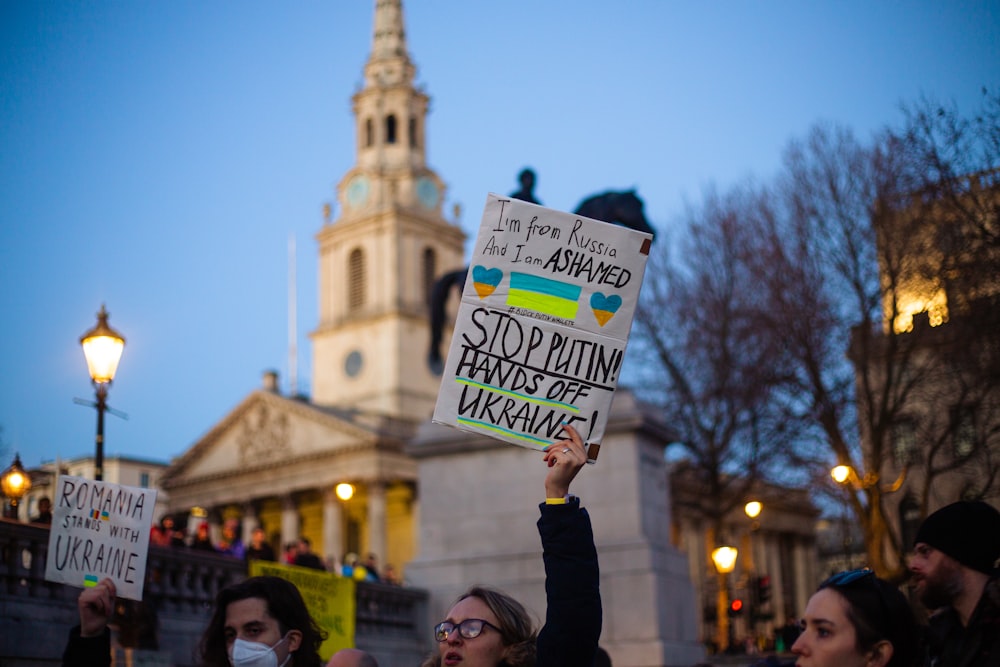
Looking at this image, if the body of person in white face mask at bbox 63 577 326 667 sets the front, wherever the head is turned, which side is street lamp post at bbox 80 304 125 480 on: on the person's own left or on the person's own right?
on the person's own right

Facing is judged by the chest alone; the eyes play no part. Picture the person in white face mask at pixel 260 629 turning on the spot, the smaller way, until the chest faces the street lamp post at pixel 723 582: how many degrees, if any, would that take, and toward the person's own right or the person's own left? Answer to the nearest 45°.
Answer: approximately 180°

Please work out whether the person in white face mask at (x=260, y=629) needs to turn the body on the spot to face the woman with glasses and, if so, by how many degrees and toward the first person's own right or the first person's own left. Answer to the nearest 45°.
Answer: approximately 90° to the first person's own left

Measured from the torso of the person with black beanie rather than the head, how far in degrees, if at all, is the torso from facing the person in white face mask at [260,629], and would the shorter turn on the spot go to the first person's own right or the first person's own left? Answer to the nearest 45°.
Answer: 0° — they already face them

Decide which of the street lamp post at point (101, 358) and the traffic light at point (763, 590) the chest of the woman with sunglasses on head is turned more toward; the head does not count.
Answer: the street lamp post

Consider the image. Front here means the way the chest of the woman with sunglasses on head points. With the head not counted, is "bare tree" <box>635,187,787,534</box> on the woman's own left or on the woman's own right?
on the woman's own right

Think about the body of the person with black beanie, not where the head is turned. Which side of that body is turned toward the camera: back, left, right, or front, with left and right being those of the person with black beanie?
left

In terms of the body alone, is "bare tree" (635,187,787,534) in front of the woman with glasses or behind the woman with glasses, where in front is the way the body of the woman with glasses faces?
behind

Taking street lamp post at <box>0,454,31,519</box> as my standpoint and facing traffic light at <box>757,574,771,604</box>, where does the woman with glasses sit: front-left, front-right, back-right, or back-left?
back-right

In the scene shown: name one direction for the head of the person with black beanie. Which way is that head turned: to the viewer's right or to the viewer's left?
to the viewer's left

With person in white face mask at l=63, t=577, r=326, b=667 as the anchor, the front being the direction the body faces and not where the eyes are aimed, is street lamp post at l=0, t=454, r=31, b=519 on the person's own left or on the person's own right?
on the person's own right

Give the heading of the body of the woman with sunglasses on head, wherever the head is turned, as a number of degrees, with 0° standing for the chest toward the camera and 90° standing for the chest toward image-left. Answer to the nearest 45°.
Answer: approximately 90°

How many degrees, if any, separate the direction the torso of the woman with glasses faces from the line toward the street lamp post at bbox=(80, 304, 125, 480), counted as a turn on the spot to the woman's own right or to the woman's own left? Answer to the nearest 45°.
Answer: approximately 90° to the woman's own right
